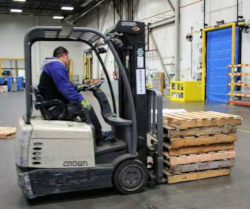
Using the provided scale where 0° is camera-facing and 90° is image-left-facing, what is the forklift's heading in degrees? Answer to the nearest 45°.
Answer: approximately 270°

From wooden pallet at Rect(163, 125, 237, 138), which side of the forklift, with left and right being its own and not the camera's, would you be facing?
front

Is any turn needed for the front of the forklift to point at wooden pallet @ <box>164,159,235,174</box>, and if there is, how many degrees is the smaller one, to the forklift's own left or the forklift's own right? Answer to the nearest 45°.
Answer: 0° — it already faces it

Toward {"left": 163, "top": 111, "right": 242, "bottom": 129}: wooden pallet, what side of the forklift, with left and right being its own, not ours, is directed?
front

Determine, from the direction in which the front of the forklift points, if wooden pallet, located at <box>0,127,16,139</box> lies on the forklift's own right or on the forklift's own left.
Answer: on the forklift's own left

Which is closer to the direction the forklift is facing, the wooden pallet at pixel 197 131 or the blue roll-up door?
the wooden pallet

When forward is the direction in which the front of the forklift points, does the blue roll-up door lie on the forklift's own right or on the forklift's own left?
on the forklift's own left

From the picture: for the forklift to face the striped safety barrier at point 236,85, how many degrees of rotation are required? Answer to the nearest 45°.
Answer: approximately 45° to its left
